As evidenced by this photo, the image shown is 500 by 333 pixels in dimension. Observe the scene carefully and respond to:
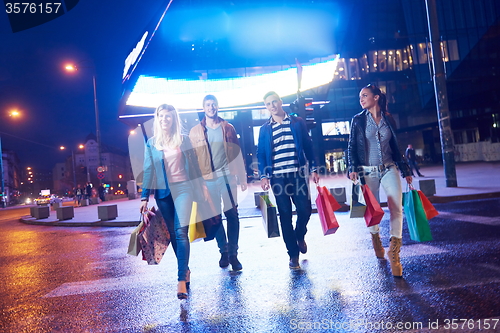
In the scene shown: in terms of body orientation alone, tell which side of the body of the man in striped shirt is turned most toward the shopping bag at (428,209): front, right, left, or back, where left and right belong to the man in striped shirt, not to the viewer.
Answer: left

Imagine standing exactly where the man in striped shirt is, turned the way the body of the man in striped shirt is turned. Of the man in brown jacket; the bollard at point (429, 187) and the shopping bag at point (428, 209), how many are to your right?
1

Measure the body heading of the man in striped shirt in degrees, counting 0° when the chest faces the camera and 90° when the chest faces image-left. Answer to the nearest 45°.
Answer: approximately 0°

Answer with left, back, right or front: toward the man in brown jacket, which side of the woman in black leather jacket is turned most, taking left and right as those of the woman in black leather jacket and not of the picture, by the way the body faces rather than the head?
right

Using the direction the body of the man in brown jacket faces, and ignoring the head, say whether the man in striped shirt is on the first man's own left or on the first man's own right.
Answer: on the first man's own left

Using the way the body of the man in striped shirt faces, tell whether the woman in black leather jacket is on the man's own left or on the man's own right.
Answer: on the man's own left

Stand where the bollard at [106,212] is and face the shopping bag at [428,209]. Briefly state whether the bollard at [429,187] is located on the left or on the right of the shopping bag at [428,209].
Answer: left

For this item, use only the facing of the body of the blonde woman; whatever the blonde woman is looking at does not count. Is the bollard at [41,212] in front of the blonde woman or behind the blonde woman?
behind
